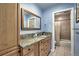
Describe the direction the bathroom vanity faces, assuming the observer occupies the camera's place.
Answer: facing the viewer and to the right of the viewer

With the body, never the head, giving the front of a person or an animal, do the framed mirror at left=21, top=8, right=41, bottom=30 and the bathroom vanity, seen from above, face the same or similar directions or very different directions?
same or similar directions

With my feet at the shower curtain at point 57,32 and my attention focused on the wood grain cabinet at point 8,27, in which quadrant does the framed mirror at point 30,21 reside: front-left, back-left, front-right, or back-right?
front-right
